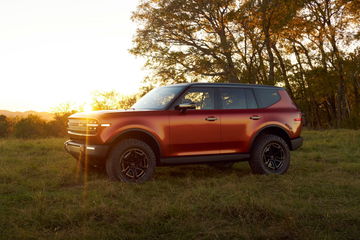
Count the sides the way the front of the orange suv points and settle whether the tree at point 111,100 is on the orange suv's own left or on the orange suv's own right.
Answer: on the orange suv's own right

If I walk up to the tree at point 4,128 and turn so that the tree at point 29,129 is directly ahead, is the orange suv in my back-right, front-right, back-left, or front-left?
front-right

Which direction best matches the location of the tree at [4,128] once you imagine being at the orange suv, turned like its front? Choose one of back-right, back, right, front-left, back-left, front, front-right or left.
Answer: right

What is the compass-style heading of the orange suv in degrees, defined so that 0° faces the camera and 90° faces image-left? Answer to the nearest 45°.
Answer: approximately 45°

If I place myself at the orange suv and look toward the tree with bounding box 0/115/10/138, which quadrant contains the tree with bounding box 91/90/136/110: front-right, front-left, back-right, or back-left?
front-right

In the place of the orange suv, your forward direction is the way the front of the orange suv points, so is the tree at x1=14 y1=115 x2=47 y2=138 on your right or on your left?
on your right

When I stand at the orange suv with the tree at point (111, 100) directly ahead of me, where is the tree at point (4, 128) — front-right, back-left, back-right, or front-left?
front-left
